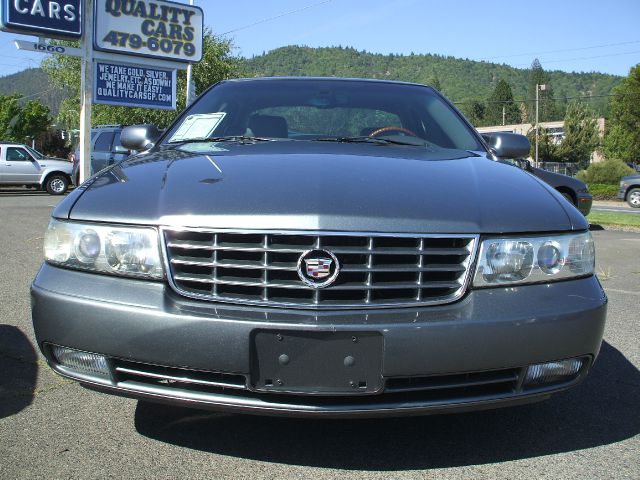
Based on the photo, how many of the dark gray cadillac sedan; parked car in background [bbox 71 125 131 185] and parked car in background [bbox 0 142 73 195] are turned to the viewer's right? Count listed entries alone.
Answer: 1

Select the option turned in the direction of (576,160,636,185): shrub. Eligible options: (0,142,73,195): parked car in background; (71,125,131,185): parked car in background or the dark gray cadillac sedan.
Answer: (0,142,73,195): parked car in background

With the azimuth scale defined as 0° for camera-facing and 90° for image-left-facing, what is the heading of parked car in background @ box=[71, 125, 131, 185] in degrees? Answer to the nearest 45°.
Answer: approximately 45°

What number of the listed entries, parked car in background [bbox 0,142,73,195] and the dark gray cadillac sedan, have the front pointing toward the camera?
1

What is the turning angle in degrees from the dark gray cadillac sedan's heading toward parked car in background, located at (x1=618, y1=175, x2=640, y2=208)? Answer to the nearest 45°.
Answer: approximately 135° to its left

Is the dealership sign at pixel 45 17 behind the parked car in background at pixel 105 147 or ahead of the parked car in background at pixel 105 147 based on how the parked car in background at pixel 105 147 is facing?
ahead

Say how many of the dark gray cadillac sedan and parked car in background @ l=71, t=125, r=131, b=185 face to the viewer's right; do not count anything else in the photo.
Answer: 0

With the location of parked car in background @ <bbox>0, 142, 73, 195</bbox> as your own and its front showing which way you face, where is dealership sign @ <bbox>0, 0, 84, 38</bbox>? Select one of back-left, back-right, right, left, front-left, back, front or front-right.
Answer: right

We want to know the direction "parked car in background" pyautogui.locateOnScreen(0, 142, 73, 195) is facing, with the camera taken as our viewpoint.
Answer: facing to the right of the viewer

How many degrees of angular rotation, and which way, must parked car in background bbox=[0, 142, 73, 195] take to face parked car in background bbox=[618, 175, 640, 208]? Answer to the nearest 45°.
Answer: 0° — it already faces it

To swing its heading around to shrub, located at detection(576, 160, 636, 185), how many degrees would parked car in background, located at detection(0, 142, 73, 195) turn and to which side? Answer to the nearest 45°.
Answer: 0° — it already faces it

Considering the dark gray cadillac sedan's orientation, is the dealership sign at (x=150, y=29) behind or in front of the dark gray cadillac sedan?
behind

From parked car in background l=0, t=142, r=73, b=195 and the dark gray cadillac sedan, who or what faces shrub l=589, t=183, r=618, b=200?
the parked car in background
